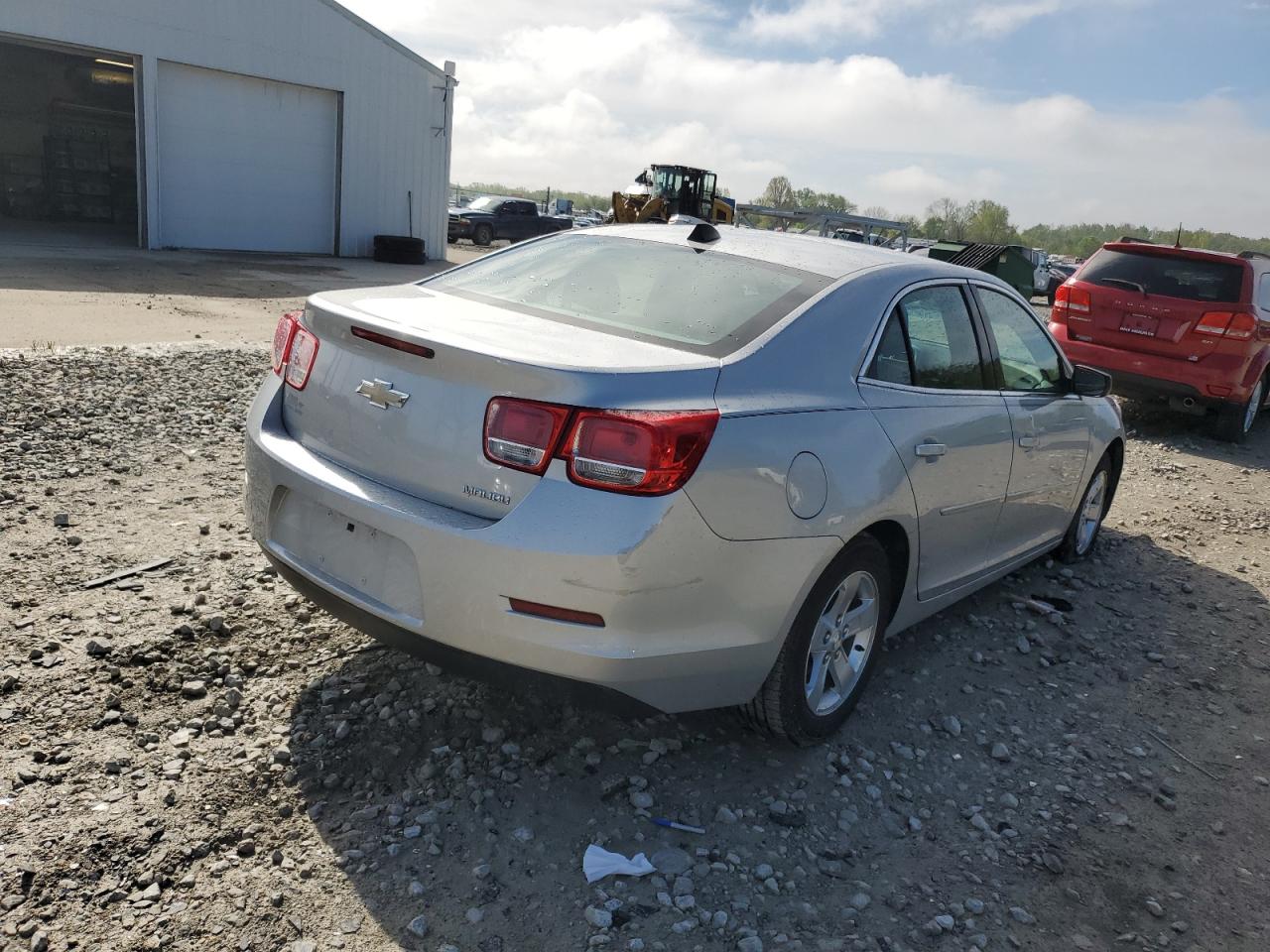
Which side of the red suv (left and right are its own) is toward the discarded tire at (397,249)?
left

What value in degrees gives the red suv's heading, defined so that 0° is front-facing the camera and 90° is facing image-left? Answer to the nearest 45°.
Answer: approximately 225°

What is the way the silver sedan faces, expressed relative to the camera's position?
facing away from the viewer and to the right of the viewer

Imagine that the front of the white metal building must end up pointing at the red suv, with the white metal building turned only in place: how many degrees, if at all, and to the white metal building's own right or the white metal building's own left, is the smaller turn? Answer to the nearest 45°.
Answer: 0° — it already faces it

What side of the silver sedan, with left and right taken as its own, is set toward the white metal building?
left

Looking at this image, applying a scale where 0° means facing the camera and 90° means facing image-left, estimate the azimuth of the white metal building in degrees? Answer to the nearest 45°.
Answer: approximately 315°
